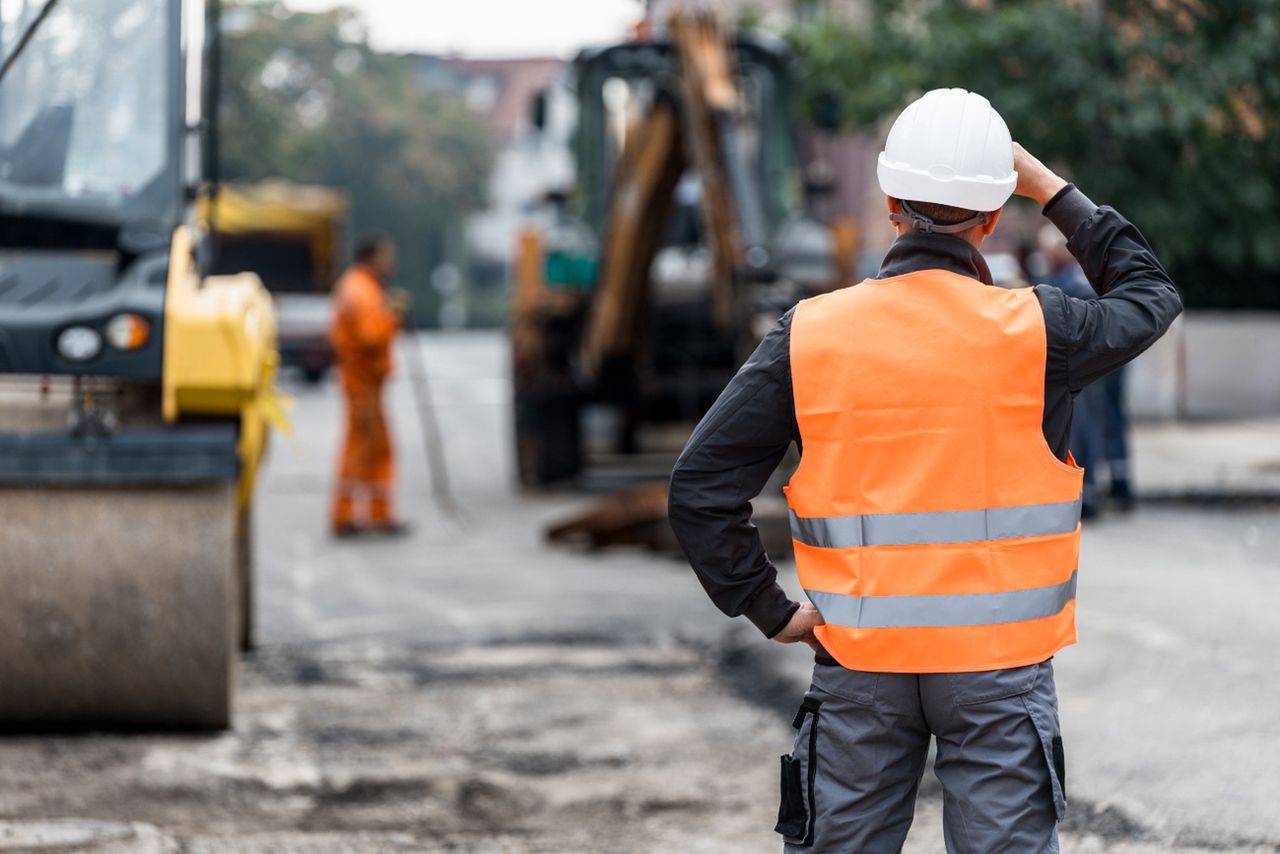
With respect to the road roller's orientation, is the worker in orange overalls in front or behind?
behind

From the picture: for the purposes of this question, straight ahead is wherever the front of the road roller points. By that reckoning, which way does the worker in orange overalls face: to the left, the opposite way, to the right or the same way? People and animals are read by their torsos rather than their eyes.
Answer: to the left

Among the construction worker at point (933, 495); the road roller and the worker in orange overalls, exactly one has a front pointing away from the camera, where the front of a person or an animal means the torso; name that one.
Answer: the construction worker

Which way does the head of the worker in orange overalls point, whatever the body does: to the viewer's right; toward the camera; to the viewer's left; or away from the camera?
to the viewer's right

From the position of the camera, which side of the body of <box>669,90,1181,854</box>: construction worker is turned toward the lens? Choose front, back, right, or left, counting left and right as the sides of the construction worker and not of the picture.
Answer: back

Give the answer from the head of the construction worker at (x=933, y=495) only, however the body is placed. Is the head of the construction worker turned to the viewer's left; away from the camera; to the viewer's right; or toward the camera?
away from the camera

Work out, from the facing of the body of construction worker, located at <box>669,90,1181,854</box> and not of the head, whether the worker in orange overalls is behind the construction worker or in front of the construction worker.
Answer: in front

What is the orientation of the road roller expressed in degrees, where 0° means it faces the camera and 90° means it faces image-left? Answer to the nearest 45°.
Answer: approximately 0°

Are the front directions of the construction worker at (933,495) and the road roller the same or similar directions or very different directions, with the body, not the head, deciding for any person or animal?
very different directions

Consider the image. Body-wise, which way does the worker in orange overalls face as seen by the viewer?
to the viewer's right

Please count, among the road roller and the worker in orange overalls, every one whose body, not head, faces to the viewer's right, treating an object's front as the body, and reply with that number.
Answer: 1

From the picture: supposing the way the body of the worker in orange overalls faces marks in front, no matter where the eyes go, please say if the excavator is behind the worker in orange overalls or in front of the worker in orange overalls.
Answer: in front

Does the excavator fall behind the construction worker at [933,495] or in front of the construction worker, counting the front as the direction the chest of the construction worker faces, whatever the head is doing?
in front
